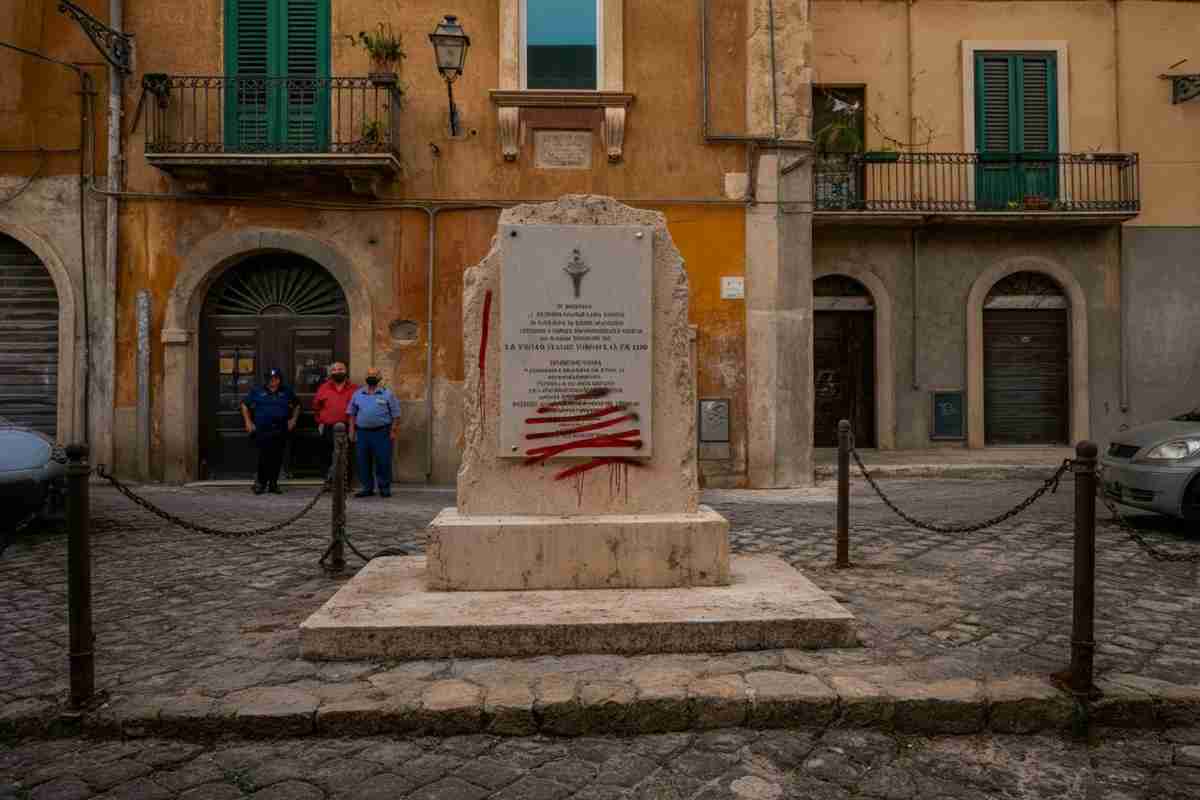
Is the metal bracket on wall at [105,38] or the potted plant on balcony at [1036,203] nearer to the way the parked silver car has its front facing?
the metal bracket on wall

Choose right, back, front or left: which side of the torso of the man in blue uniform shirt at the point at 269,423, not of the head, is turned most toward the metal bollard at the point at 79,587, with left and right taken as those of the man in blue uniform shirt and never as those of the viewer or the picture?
front

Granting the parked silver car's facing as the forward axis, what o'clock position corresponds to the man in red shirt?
The man in red shirt is roughly at 1 o'clock from the parked silver car.

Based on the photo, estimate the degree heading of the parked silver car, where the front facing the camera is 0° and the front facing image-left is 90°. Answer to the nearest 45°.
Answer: approximately 45°

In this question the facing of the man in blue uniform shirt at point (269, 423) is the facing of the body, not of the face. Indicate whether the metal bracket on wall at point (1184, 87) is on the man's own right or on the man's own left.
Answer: on the man's own left

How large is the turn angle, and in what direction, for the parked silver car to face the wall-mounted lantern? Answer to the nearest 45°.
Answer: approximately 45° to its right

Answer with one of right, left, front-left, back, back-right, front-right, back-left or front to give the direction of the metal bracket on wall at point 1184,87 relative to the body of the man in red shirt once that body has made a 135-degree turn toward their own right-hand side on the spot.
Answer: back-right
